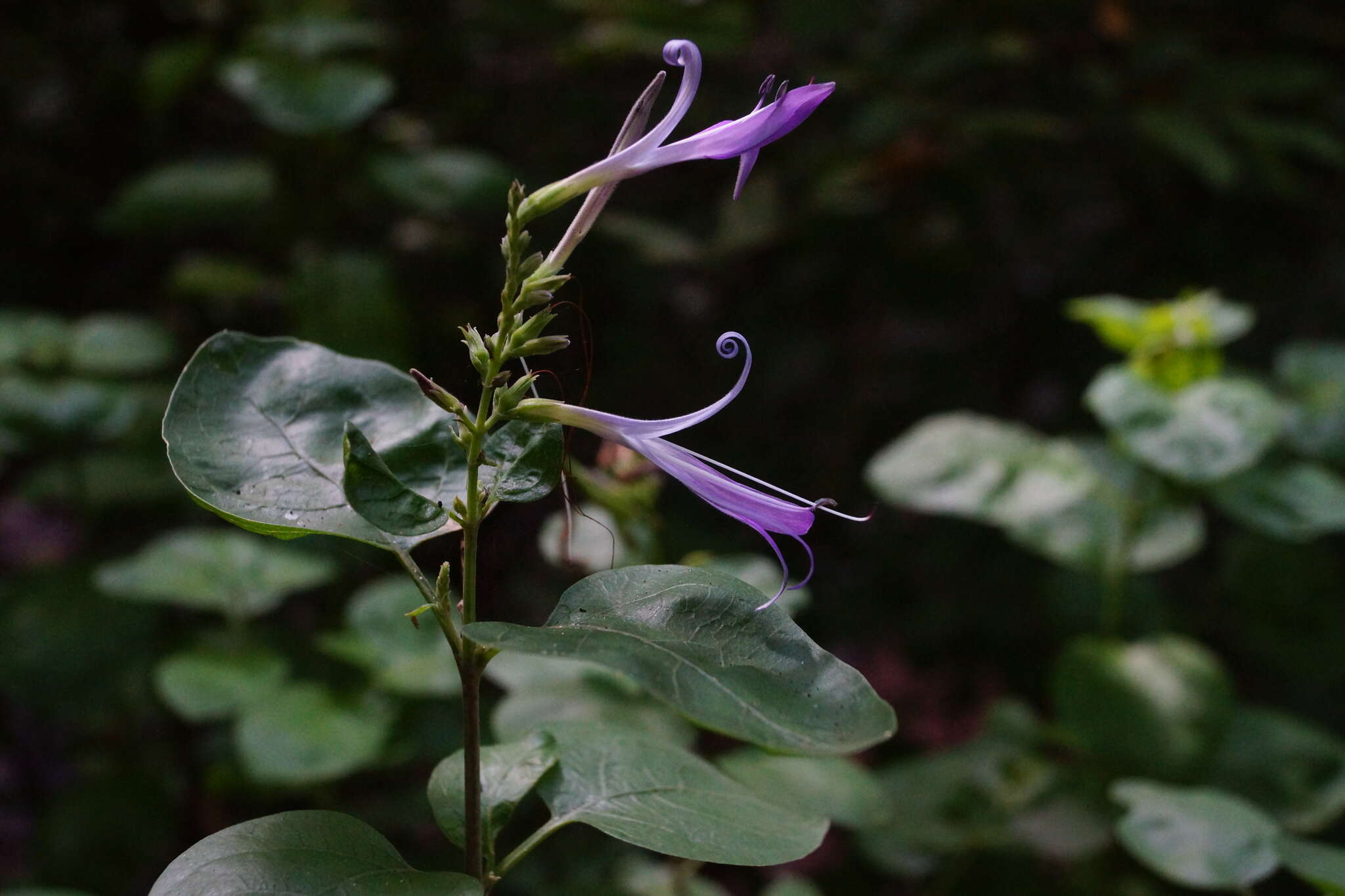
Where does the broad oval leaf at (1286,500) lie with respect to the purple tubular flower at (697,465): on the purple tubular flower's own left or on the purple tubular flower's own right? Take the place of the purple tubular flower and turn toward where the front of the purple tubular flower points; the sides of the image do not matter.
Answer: on the purple tubular flower's own left

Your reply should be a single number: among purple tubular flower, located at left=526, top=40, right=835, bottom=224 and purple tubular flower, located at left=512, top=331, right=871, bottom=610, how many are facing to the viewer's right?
2

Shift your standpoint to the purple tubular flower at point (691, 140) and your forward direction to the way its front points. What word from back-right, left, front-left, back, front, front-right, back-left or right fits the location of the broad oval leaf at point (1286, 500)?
front-left

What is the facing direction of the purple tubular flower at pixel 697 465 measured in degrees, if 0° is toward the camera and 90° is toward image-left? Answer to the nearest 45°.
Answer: approximately 270°

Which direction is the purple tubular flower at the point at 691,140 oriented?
to the viewer's right
